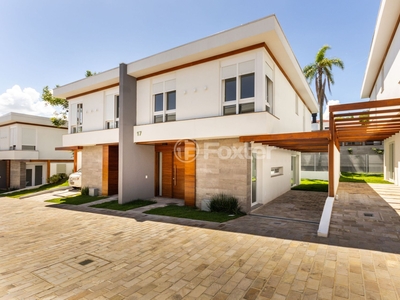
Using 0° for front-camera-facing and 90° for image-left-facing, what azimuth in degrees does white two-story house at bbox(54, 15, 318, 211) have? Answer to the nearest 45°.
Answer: approximately 45°

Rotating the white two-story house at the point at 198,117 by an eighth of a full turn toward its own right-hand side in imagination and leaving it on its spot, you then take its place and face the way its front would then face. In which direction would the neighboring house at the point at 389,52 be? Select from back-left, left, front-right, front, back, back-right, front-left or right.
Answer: back

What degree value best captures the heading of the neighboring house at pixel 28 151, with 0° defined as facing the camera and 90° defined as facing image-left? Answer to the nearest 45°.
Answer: approximately 45°

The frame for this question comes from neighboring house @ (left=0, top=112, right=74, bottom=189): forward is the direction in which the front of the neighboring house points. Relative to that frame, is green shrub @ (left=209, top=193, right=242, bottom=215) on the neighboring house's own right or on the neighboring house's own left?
on the neighboring house's own left

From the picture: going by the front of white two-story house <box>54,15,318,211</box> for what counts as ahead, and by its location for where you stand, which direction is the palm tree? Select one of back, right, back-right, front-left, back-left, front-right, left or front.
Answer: back

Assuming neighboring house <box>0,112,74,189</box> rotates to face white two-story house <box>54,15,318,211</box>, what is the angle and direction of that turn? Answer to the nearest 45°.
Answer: approximately 45° to its left

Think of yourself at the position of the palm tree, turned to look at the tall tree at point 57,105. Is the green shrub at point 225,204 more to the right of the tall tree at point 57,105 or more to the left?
left

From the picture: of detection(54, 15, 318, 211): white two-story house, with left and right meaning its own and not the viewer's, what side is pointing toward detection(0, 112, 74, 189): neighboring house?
right
